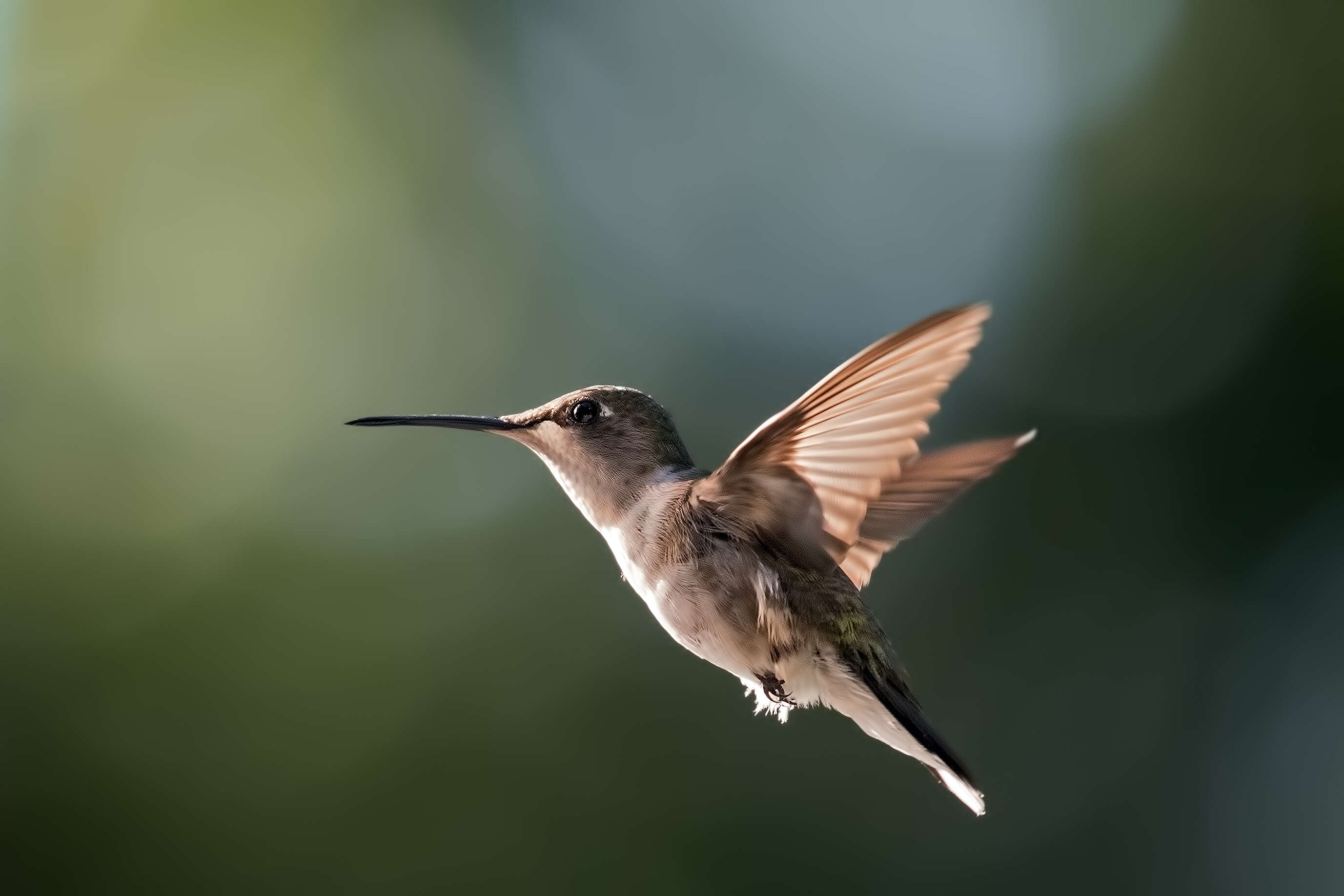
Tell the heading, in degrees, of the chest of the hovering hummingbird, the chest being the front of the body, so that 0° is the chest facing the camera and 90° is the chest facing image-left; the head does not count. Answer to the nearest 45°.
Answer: approximately 90°
